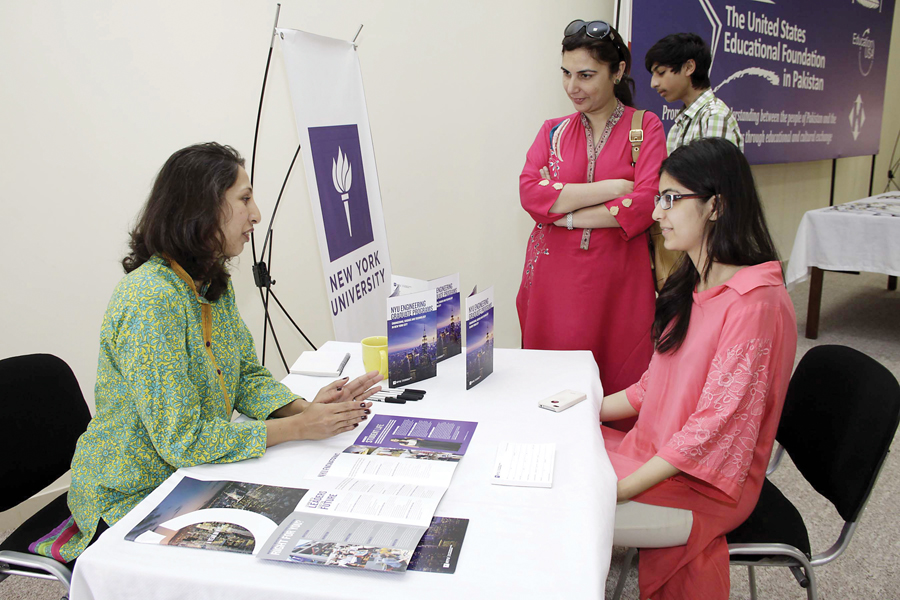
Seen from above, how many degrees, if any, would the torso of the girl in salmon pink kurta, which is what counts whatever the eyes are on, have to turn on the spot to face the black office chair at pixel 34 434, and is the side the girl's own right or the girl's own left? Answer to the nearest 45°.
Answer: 0° — they already face it

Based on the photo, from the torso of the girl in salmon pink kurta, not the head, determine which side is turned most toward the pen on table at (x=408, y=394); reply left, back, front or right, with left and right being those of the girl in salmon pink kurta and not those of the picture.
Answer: front

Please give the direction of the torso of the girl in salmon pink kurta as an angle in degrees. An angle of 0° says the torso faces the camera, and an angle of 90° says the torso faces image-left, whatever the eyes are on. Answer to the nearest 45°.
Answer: approximately 90°

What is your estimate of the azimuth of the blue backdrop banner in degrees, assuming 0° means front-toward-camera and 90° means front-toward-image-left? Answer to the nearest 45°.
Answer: approximately 315°

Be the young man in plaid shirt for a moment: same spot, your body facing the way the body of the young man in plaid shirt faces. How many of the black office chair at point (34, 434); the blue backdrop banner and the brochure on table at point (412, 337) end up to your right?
1

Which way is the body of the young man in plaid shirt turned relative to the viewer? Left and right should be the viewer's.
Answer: facing to the left of the viewer

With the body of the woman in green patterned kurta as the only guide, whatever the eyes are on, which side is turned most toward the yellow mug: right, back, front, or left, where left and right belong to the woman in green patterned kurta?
front

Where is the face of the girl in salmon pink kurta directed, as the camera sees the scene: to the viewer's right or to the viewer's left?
to the viewer's left

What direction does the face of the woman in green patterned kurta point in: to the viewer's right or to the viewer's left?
to the viewer's right
